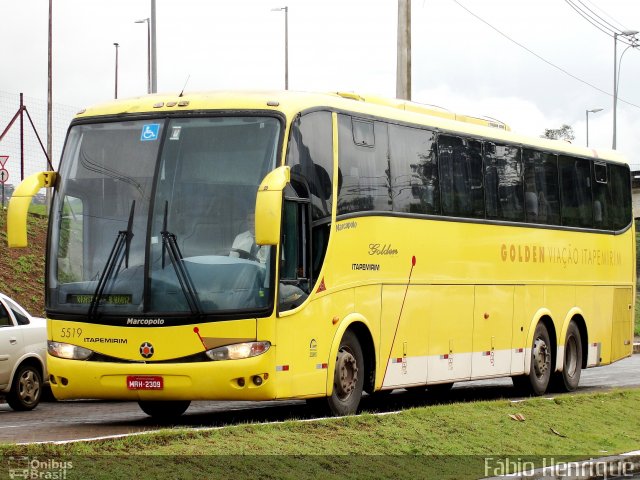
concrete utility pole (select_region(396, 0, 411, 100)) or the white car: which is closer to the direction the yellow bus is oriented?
the white car

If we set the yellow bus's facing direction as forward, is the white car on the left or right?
on its right

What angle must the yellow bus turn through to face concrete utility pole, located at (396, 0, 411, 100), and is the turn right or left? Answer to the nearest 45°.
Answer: approximately 135° to its right

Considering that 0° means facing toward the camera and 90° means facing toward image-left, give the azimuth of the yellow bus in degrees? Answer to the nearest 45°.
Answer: approximately 45°
